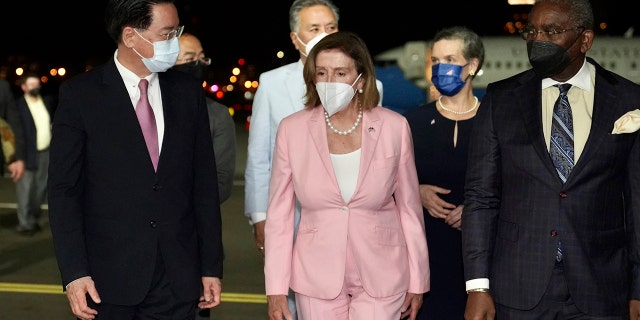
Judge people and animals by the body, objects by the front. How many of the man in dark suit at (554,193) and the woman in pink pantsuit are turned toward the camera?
2

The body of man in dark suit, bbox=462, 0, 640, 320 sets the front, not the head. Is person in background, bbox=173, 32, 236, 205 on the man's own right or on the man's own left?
on the man's own right

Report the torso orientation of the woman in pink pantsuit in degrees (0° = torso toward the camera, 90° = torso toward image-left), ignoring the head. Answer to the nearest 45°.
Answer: approximately 0°

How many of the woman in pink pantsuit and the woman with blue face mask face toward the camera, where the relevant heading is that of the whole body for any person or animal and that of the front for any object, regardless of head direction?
2

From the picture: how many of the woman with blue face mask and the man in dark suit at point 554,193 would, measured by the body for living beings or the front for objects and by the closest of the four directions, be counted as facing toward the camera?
2

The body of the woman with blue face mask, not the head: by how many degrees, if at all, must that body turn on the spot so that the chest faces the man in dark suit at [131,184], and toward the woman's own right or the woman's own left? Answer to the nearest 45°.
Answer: approximately 45° to the woman's own right
